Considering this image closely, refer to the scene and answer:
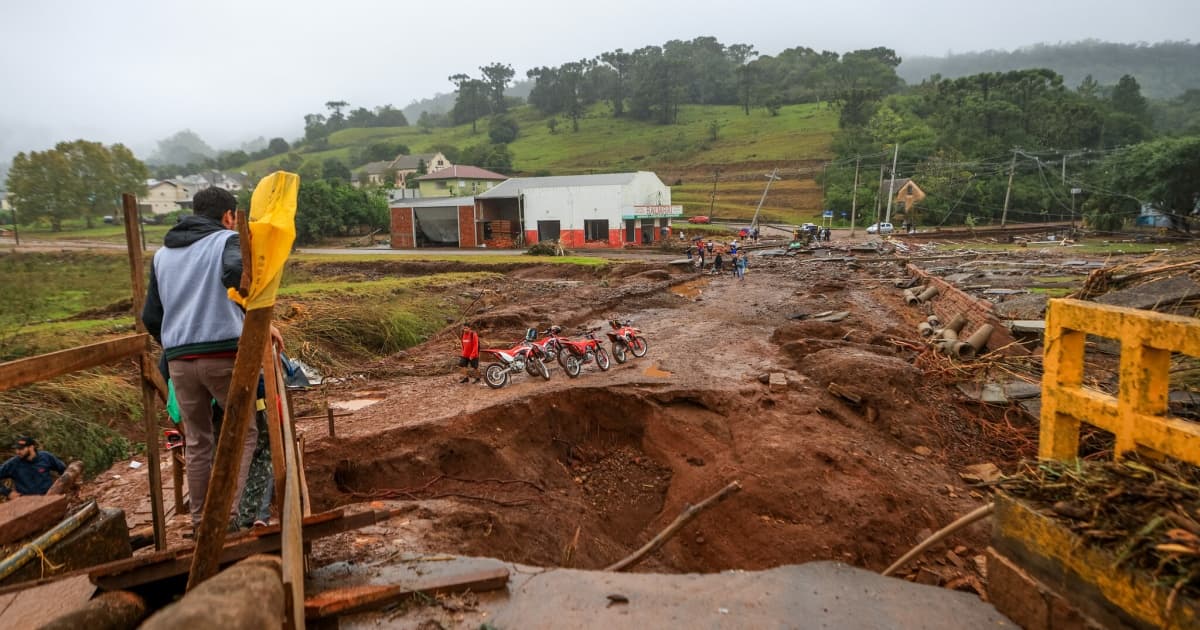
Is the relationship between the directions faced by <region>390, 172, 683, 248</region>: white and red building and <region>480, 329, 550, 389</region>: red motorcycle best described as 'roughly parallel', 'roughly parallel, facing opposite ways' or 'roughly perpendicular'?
roughly perpendicular

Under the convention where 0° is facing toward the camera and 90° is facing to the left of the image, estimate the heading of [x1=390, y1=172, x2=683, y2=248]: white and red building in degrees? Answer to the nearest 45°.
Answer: approximately 315°

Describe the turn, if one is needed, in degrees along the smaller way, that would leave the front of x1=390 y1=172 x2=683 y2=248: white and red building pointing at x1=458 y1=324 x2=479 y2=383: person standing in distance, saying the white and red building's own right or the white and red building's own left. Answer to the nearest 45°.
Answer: approximately 45° to the white and red building's own right
